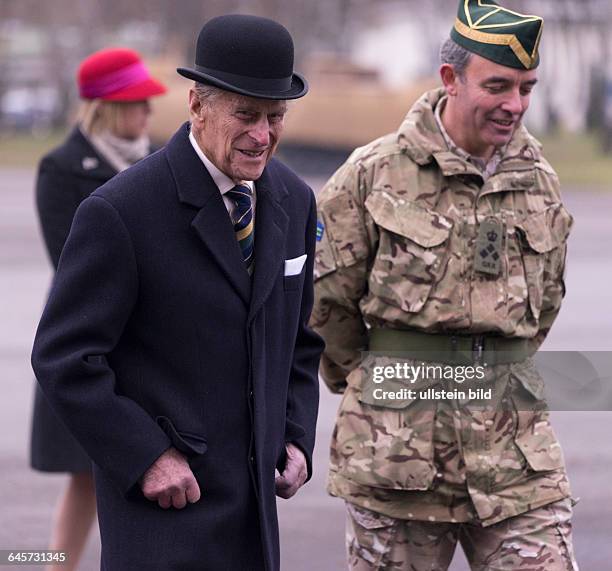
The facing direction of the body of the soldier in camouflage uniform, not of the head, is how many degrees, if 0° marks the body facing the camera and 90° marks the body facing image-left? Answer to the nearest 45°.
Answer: approximately 315°

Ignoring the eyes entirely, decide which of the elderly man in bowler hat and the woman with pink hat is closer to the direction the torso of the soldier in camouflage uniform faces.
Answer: the elderly man in bowler hat

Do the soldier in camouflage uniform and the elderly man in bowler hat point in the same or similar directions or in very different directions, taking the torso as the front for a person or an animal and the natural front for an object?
same or similar directions

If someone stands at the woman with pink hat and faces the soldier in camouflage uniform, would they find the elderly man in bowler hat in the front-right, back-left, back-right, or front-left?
front-right

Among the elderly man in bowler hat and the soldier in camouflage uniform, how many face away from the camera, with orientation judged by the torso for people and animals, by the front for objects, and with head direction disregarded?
0

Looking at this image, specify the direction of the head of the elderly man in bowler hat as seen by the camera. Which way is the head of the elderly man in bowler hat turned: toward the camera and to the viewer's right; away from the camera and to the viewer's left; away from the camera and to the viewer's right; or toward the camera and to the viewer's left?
toward the camera and to the viewer's right

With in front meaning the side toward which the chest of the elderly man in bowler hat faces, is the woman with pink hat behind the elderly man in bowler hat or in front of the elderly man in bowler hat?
behind

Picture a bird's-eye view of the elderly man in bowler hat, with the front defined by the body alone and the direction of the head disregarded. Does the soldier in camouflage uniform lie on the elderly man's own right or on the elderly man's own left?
on the elderly man's own left

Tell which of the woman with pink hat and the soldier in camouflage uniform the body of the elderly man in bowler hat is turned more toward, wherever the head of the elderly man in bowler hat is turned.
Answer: the soldier in camouflage uniform

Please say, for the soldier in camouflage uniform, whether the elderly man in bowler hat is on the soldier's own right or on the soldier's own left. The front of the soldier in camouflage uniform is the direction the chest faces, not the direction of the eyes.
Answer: on the soldier's own right
